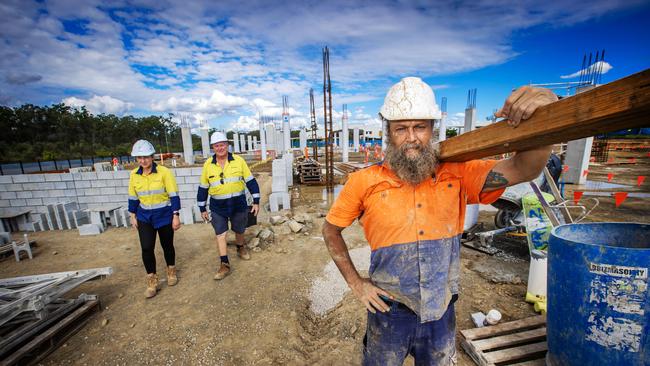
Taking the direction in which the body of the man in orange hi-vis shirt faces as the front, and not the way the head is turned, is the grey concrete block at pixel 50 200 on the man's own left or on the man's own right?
on the man's own right

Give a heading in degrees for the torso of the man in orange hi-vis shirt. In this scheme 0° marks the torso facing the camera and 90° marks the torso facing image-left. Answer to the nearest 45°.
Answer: approximately 0°

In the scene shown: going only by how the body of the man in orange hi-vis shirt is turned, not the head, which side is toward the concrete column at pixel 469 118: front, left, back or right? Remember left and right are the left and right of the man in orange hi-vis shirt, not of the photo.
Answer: back

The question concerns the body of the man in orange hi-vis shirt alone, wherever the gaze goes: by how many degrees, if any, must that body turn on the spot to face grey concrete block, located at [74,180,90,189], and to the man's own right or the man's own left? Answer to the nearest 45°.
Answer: approximately 90° to the man's own right

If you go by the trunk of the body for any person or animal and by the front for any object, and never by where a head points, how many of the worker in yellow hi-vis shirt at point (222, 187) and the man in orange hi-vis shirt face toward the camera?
2

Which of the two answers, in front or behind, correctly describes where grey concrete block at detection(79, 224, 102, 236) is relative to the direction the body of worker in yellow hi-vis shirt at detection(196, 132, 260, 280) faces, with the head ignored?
behind

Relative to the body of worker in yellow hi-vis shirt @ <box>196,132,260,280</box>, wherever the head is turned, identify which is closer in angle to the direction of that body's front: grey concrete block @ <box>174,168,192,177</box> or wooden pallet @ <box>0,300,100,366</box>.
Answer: the wooden pallet

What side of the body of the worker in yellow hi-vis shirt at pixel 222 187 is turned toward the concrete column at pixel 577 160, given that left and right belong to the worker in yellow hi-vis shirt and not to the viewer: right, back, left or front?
left
